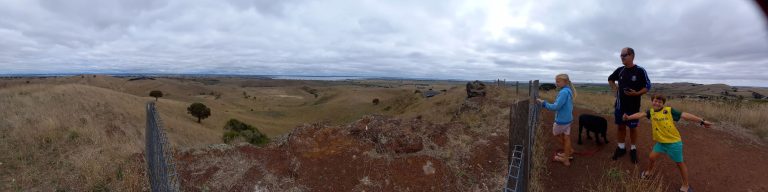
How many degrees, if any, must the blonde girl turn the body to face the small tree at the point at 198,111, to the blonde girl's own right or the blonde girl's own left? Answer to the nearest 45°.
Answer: approximately 45° to the blonde girl's own right

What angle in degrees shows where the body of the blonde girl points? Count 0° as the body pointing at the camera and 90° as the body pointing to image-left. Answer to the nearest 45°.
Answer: approximately 90°

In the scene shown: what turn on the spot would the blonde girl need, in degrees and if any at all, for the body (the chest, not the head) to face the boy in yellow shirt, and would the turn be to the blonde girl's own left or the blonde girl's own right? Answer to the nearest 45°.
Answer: approximately 180°

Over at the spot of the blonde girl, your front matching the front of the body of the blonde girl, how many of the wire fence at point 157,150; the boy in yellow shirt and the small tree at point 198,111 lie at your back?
1

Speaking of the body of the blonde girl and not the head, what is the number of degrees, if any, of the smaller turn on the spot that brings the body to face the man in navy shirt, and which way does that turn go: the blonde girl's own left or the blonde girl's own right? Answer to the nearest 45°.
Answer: approximately 135° to the blonde girl's own right
